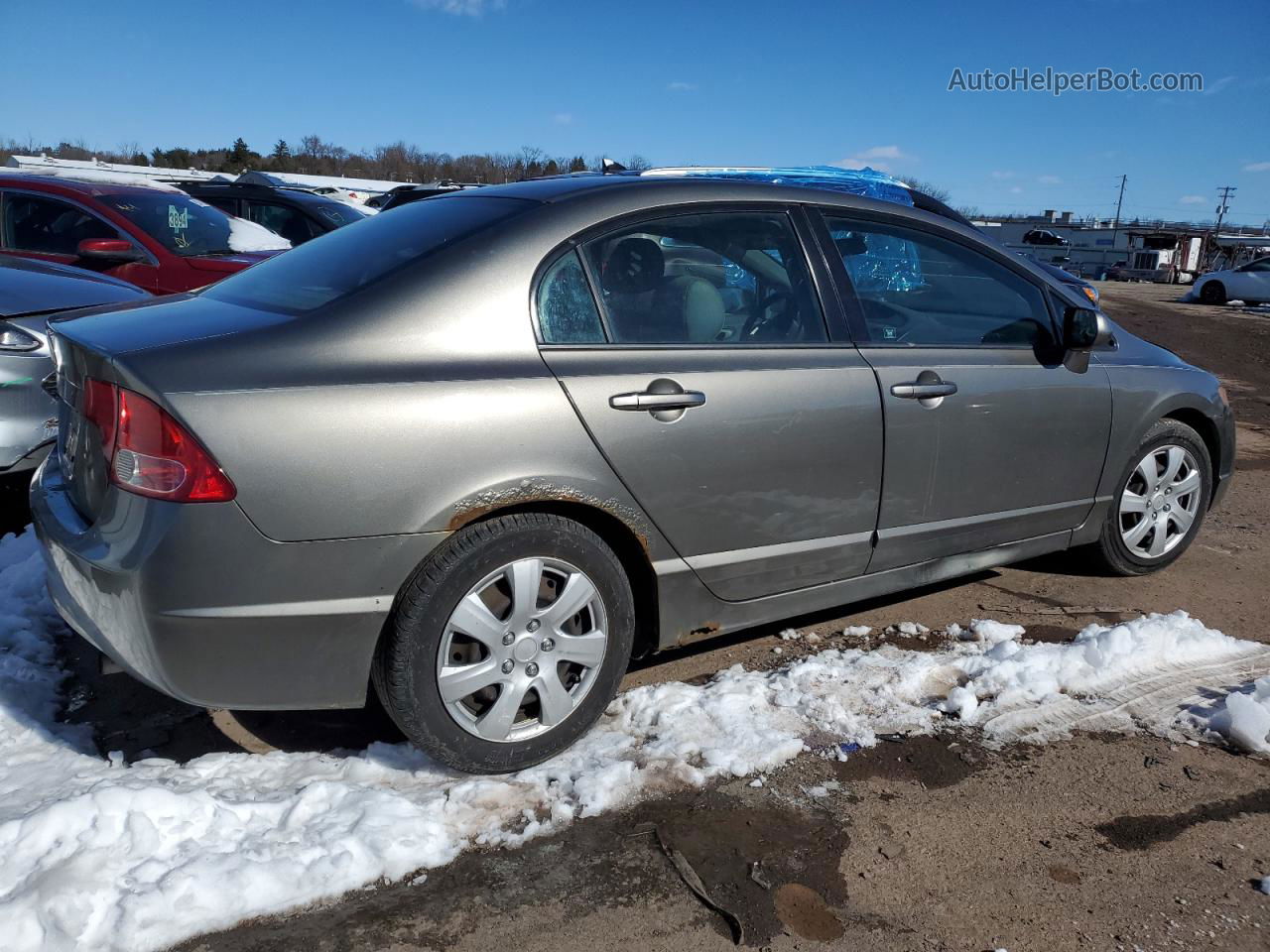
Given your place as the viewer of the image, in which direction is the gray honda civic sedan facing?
facing away from the viewer and to the right of the viewer

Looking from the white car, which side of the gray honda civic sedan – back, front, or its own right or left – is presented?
front

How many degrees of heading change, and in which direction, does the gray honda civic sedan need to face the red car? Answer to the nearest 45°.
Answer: approximately 90° to its left

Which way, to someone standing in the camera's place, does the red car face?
facing the viewer and to the right of the viewer

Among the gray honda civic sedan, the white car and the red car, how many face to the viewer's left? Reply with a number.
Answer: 1

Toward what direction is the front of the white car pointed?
to the viewer's left

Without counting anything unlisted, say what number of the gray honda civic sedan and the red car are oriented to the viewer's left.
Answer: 0

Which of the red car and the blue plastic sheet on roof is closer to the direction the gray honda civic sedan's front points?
the blue plastic sheet on roof

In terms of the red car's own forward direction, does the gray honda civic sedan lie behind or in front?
in front
